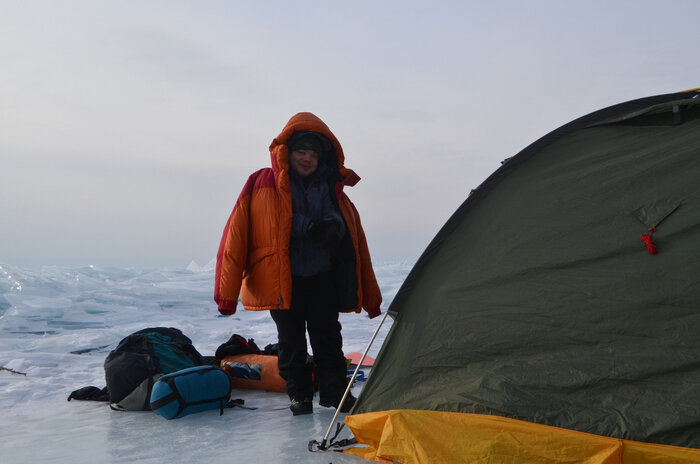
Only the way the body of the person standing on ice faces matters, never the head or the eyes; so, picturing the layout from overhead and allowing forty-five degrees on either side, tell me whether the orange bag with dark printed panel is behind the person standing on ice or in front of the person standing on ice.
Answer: behind

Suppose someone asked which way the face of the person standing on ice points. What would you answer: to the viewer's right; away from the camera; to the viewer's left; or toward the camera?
toward the camera

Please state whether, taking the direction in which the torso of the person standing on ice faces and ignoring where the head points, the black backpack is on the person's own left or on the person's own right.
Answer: on the person's own right

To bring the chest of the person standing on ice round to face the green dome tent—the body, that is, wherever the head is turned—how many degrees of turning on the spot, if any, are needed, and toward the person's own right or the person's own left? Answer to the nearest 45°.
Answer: approximately 45° to the person's own left

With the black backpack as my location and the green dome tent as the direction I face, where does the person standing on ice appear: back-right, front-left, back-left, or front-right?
front-left

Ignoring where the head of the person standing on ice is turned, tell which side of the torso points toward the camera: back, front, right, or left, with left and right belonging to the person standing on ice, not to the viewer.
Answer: front
